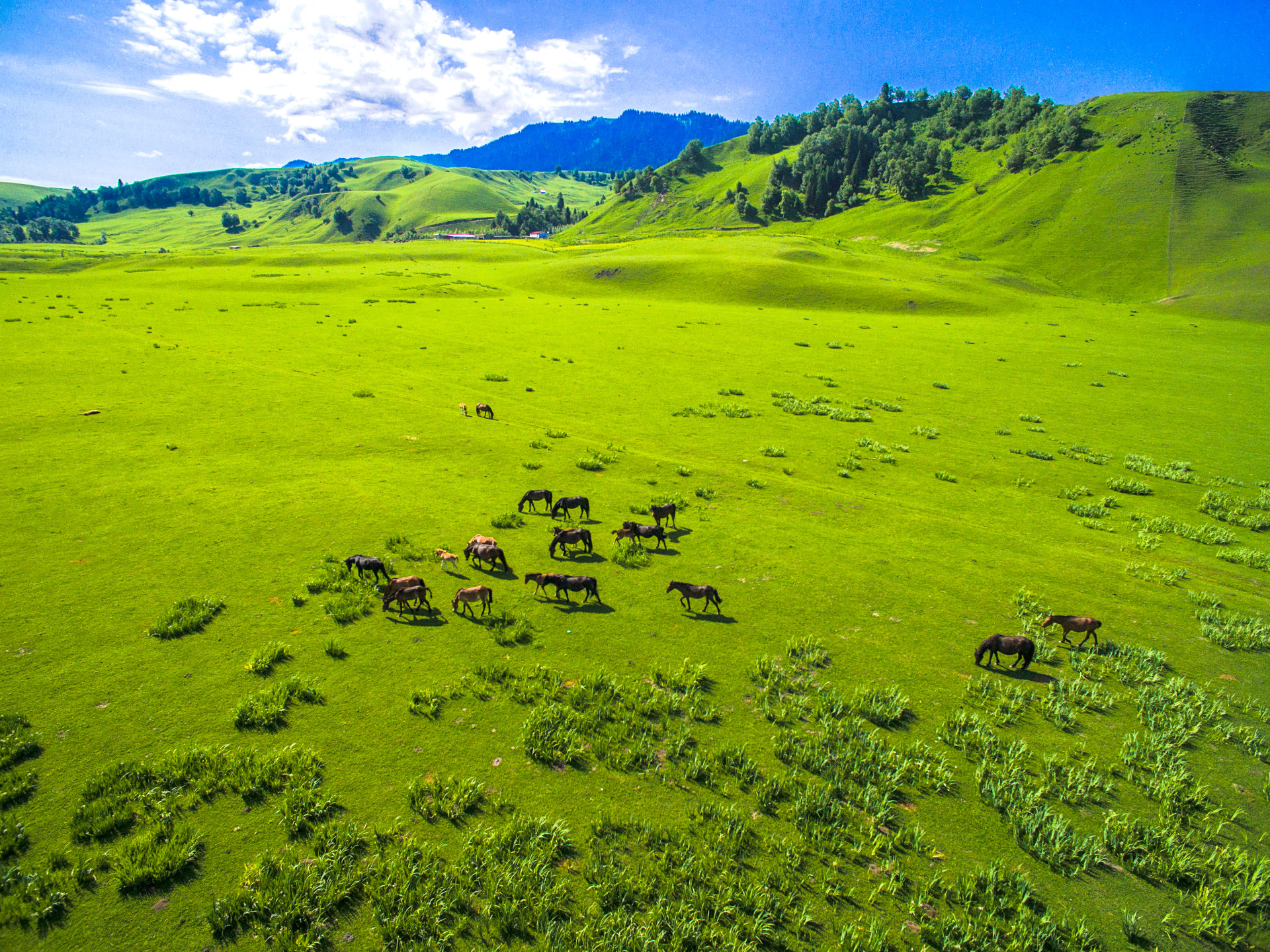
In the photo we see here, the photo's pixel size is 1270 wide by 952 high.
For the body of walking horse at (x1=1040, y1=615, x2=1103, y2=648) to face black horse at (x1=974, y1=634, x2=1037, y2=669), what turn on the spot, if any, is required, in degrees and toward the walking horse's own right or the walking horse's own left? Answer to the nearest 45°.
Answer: approximately 45° to the walking horse's own left

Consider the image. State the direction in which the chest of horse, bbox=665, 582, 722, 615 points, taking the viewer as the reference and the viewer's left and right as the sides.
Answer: facing to the left of the viewer

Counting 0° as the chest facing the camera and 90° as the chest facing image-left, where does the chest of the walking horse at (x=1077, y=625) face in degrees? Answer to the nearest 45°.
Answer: approximately 90°

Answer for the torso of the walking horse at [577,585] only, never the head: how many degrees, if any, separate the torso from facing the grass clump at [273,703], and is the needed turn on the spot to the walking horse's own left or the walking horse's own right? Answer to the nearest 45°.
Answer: approximately 45° to the walking horse's own left

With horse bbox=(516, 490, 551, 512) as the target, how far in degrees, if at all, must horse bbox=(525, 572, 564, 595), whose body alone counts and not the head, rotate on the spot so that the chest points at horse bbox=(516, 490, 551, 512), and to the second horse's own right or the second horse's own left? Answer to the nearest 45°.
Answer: approximately 90° to the second horse's own right

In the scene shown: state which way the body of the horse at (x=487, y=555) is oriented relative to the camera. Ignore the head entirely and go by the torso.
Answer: to the viewer's left

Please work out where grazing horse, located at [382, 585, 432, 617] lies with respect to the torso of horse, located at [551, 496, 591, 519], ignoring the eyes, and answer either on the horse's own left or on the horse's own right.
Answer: on the horse's own left

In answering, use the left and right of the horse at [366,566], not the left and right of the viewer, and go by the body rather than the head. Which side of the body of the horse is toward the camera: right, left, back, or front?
left

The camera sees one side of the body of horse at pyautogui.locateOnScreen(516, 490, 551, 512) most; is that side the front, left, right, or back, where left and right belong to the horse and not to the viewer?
left

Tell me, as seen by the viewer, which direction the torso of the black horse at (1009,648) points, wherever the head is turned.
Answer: to the viewer's left
